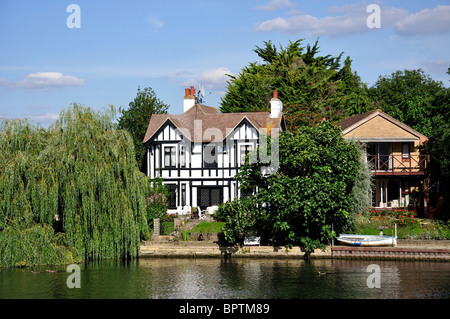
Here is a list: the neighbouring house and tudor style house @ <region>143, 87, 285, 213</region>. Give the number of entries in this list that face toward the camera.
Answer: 2

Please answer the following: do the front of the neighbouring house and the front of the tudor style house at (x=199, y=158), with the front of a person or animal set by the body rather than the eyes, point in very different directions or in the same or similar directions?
same or similar directions

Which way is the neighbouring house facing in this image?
toward the camera

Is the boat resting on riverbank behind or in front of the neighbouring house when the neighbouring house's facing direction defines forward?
in front

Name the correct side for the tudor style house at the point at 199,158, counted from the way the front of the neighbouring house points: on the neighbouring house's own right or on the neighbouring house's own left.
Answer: on the neighbouring house's own right

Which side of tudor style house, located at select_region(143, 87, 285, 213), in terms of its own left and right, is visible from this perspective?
front

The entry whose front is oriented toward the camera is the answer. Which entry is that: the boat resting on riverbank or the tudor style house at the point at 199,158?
the tudor style house

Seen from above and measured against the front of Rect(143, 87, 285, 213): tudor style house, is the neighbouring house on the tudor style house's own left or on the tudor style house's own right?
on the tudor style house's own left
